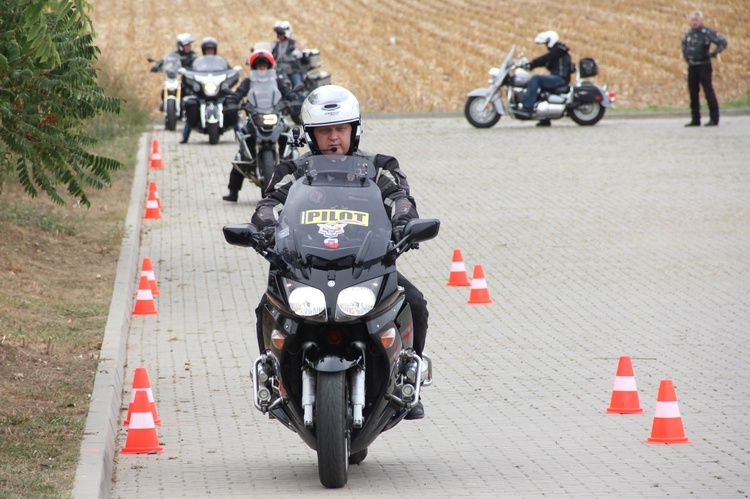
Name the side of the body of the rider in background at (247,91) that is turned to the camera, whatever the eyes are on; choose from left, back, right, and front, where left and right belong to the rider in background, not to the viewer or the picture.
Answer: front

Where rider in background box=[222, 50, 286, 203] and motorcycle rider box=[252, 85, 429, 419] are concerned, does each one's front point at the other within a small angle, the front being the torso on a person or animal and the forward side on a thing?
no

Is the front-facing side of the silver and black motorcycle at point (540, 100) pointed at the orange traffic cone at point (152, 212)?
no

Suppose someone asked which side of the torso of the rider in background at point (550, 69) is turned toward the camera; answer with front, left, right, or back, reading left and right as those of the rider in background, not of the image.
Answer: left

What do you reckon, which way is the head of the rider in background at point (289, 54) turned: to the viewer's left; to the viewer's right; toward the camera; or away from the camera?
toward the camera

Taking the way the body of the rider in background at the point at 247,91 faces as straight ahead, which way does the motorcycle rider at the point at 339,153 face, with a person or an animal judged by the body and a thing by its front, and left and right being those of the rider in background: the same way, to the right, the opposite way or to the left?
the same way

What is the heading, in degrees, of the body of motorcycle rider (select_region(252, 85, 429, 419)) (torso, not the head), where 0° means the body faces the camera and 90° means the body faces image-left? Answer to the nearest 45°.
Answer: approximately 0°

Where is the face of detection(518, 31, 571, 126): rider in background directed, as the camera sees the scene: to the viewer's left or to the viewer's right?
to the viewer's left

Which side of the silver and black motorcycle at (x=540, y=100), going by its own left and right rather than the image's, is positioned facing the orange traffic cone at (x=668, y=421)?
left

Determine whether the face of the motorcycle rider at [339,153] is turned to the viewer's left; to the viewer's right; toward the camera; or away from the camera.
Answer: toward the camera

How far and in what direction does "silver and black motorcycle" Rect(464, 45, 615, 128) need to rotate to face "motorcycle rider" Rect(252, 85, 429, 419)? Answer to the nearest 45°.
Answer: approximately 90° to its left

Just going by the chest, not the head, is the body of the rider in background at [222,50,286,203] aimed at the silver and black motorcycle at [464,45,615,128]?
no

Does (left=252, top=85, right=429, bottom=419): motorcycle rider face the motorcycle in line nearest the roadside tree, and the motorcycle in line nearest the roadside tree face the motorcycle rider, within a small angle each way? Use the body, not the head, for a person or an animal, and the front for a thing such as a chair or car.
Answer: no

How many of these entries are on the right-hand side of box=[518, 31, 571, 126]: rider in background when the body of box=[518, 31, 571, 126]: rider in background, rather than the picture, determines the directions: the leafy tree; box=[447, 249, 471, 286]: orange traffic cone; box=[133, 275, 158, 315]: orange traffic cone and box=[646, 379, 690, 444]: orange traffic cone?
0

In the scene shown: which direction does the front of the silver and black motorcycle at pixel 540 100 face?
to the viewer's left

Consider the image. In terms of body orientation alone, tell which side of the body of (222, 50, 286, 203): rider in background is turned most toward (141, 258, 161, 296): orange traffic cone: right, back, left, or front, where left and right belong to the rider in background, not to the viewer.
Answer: front
